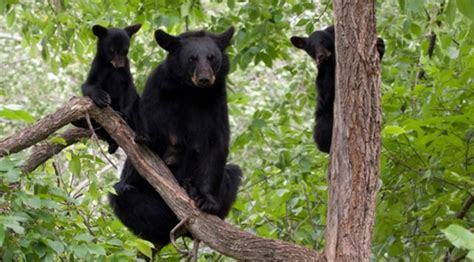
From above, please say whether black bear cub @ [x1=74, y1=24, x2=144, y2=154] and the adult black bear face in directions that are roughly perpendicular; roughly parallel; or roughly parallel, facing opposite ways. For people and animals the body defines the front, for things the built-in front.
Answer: roughly parallel

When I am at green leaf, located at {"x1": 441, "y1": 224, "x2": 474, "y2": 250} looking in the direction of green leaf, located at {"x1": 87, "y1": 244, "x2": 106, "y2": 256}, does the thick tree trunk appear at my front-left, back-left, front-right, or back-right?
front-right

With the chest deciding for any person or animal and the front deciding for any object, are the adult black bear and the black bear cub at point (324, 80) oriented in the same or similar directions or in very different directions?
same or similar directions

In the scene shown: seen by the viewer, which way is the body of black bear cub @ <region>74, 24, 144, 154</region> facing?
toward the camera

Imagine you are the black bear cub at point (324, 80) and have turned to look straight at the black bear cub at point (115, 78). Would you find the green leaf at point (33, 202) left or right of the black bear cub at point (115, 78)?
left

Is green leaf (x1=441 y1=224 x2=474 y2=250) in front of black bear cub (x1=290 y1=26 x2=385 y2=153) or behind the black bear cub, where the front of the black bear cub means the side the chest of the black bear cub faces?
in front

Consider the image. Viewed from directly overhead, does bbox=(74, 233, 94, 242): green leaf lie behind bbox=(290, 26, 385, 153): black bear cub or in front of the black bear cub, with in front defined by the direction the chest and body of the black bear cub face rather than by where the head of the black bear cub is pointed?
in front

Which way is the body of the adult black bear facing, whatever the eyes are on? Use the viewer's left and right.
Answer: facing the viewer

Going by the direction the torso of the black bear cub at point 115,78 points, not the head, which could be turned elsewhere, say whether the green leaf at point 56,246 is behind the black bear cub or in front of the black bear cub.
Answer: in front
